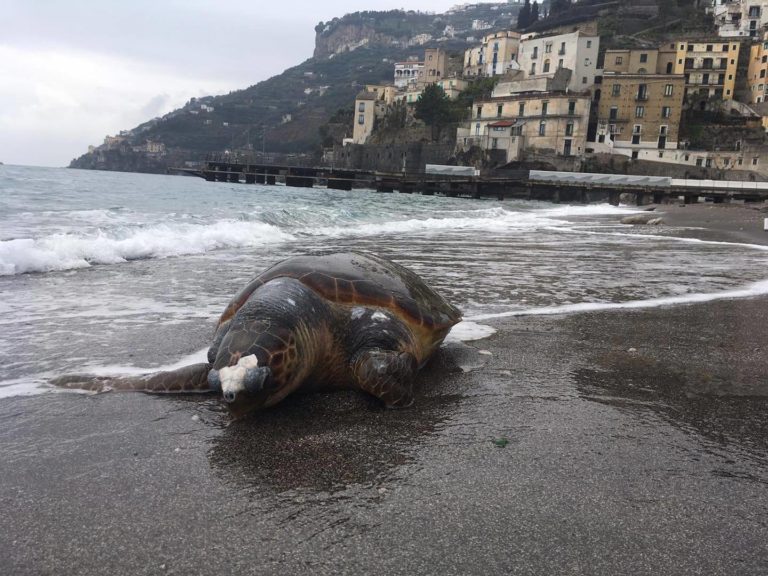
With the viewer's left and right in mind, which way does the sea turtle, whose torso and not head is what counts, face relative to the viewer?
facing the viewer and to the left of the viewer
